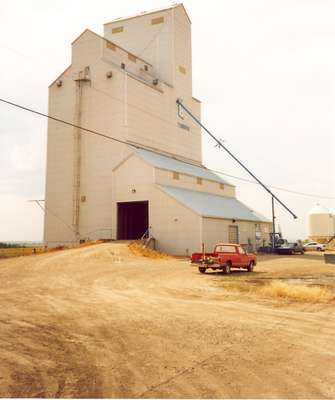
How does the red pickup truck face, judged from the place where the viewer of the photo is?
facing away from the viewer and to the right of the viewer
